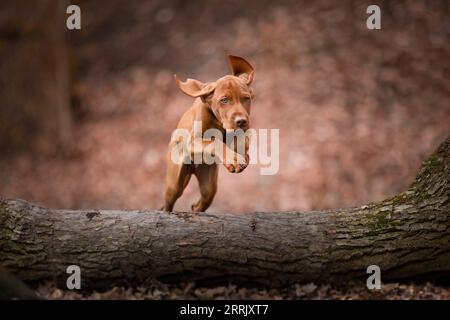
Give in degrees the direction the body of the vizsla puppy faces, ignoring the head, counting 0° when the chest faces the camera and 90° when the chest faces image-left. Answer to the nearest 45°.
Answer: approximately 315°
